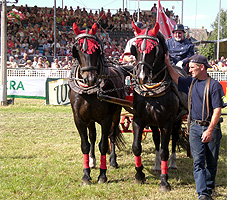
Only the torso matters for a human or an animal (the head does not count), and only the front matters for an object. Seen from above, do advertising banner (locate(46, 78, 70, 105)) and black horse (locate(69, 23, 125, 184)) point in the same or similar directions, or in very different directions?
same or similar directions

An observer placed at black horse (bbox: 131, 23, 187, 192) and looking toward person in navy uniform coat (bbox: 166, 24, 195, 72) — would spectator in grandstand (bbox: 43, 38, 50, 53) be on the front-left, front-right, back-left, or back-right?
front-left

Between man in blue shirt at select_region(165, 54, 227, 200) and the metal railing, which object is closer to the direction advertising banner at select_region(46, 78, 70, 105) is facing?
the man in blue shirt

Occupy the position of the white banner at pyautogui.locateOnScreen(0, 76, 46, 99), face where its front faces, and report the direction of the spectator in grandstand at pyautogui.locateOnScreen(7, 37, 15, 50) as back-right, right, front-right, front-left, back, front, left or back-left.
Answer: back

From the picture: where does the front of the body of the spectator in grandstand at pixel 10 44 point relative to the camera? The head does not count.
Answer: toward the camera

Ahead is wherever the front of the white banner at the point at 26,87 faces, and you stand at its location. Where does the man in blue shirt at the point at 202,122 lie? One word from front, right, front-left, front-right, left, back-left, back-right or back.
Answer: front

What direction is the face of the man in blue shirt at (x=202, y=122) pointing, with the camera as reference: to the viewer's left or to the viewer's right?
to the viewer's left

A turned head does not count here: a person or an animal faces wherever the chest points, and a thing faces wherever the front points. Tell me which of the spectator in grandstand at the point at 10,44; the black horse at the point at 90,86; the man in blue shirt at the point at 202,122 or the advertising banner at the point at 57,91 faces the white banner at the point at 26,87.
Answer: the spectator in grandstand

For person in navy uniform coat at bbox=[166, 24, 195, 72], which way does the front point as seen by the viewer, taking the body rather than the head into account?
toward the camera

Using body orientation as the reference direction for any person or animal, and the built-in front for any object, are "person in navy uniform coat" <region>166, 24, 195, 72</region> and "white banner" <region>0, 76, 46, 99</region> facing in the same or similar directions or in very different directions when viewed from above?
same or similar directions

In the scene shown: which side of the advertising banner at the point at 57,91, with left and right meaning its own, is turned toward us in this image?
front

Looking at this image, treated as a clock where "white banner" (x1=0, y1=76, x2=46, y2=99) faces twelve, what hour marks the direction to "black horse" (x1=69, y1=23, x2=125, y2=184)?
The black horse is roughly at 12 o'clock from the white banner.
